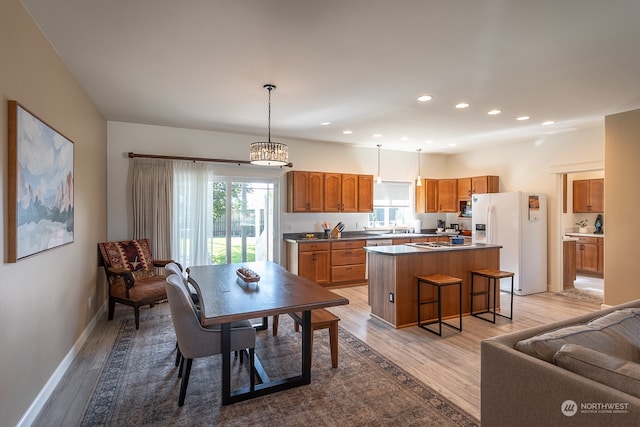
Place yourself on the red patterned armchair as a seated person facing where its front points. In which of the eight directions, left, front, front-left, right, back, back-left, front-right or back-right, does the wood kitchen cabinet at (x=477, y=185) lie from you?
front-left

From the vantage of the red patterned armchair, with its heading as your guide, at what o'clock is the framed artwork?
The framed artwork is roughly at 2 o'clock from the red patterned armchair.

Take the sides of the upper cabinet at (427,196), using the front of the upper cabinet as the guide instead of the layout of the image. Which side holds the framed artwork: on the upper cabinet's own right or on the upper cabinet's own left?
on the upper cabinet's own right

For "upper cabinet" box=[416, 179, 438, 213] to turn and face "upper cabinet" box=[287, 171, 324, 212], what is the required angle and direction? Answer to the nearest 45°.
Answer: approximately 90° to its right

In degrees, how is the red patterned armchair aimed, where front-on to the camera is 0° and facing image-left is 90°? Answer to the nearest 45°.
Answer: approximately 315°

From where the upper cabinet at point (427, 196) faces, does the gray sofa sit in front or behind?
in front

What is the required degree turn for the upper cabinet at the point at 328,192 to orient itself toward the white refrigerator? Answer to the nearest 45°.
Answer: approximately 45° to its left

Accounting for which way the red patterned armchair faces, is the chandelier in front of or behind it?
in front

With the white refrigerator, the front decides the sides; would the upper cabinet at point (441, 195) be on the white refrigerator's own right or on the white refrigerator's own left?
on the white refrigerator's own right

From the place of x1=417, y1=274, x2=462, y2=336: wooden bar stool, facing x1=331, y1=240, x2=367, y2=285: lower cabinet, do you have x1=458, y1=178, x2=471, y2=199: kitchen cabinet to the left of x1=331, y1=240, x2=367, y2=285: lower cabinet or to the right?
right

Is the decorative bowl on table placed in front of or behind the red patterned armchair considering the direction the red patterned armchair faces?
in front
